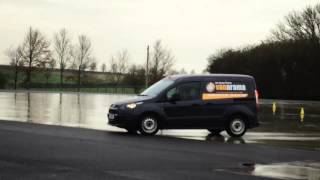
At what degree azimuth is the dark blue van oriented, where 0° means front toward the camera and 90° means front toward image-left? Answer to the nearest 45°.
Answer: approximately 90°
